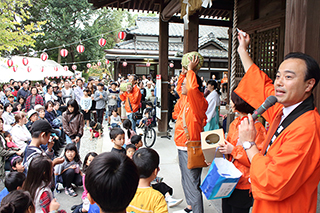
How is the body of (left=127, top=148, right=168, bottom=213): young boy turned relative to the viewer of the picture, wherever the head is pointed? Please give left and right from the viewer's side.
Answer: facing away from the viewer and to the right of the viewer

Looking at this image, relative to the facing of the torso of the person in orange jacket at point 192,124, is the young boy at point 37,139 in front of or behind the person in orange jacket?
in front

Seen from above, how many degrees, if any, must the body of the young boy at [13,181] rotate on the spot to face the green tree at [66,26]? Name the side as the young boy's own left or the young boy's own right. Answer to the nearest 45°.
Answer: approximately 45° to the young boy's own left

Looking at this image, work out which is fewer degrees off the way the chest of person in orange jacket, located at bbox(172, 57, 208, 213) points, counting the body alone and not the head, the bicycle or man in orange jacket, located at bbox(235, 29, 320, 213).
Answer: the bicycle

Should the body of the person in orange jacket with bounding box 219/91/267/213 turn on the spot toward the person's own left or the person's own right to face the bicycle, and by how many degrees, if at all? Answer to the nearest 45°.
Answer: approximately 45° to the person's own right

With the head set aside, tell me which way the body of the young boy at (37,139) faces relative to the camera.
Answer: to the viewer's right

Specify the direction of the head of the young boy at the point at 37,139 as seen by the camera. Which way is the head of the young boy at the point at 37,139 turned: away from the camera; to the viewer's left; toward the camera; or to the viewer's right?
to the viewer's right

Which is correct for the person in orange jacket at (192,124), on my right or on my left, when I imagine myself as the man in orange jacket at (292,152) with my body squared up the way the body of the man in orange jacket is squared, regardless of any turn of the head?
on my right

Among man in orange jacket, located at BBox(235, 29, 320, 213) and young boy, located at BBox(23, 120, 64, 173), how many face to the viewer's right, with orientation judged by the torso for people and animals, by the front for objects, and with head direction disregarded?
1

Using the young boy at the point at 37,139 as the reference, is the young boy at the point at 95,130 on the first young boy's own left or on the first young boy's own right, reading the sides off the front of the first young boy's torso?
on the first young boy's own left

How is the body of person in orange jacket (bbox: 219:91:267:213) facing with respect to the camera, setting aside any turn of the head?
to the viewer's left

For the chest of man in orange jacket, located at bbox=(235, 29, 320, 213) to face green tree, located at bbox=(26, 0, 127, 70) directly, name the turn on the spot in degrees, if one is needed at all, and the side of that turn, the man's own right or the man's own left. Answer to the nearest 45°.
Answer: approximately 90° to the man's own right

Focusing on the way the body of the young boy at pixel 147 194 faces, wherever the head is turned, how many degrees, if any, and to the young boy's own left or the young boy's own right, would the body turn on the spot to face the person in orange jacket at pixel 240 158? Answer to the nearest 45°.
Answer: approximately 45° to the young boy's own right

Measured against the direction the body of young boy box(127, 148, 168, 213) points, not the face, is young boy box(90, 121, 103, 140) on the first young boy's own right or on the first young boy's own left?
on the first young boy's own left
